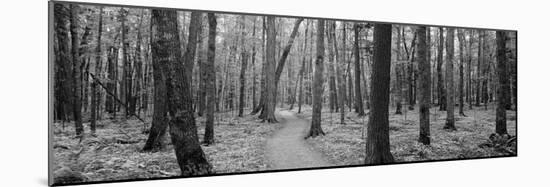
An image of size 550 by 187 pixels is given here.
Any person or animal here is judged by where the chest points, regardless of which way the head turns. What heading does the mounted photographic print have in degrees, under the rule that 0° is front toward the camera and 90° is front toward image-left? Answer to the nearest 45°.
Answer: approximately 315°
